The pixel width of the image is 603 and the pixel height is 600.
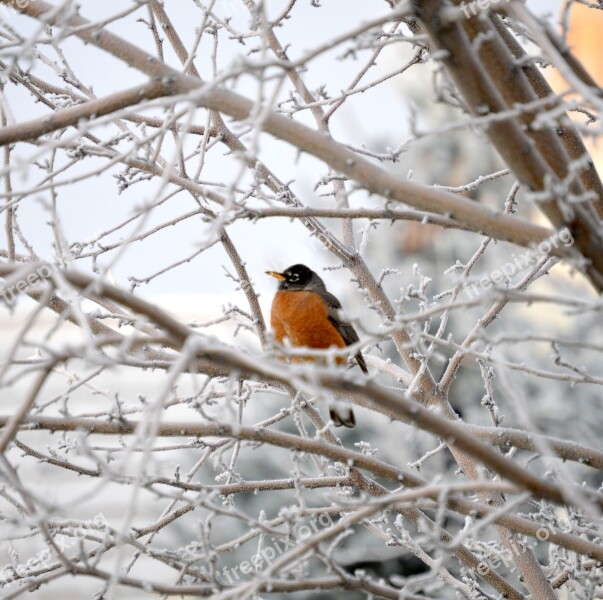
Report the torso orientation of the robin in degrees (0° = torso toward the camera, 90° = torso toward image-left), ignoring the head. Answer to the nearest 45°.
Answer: approximately 45°
